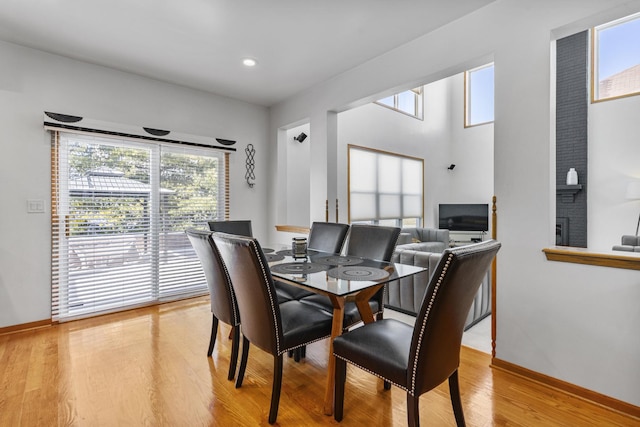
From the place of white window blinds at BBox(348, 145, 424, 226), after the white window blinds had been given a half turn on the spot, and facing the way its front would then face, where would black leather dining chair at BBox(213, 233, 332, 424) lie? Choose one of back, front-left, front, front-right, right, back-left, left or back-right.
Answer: back-left

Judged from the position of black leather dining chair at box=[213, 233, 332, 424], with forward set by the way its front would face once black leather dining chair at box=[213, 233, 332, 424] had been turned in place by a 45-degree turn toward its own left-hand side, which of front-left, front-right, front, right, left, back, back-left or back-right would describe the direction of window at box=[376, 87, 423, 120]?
front-right

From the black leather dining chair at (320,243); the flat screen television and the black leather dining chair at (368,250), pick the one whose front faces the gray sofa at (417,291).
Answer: the flat screen television

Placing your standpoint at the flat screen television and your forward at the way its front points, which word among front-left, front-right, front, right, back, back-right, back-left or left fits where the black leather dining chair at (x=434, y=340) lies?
front

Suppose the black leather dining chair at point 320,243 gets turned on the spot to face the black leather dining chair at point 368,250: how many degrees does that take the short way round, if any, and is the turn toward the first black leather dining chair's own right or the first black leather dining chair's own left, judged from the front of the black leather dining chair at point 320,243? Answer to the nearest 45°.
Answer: approximately 90° to the first black leather dining chair's own left

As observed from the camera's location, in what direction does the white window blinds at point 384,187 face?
facing the viewer and to the right of the viewer

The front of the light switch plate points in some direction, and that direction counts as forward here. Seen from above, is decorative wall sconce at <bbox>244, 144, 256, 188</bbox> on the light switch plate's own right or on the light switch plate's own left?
on the light switch plate's own left

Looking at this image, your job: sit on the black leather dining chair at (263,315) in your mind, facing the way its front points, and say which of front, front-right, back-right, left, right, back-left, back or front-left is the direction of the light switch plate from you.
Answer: left

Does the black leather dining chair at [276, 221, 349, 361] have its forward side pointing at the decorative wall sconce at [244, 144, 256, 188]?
no

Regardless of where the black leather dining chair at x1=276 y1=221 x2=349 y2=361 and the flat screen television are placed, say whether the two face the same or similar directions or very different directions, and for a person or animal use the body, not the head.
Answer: same or similar directions

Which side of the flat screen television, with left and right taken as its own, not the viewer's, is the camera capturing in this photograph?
front

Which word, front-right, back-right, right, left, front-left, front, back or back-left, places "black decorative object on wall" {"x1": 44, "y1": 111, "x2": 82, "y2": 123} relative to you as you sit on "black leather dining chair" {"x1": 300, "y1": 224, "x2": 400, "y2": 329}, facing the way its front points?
front-right

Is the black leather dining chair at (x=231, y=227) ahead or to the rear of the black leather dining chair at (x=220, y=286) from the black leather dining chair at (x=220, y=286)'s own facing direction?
ahead

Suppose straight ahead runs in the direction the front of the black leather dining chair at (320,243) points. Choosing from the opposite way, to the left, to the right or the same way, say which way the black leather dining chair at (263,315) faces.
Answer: the opposite way

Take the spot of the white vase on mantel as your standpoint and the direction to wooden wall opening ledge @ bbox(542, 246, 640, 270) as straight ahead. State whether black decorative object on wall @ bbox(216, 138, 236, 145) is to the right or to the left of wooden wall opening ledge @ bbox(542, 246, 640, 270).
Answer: right

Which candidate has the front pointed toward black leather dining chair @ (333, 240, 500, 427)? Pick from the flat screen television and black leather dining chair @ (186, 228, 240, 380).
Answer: the flat screen television

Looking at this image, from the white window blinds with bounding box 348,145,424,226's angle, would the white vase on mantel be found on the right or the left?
on its left

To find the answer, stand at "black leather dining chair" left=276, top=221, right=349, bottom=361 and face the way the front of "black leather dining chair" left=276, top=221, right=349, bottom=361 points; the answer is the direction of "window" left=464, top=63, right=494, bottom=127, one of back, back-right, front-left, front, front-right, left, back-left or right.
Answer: back

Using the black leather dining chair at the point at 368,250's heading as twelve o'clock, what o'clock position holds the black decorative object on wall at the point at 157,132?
The black decorative object on wall is roughly at 2 o'clock from the black leather dining chair.

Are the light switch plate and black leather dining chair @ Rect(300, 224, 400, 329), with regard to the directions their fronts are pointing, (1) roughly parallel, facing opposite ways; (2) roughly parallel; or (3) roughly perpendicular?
roughly perpendicular
